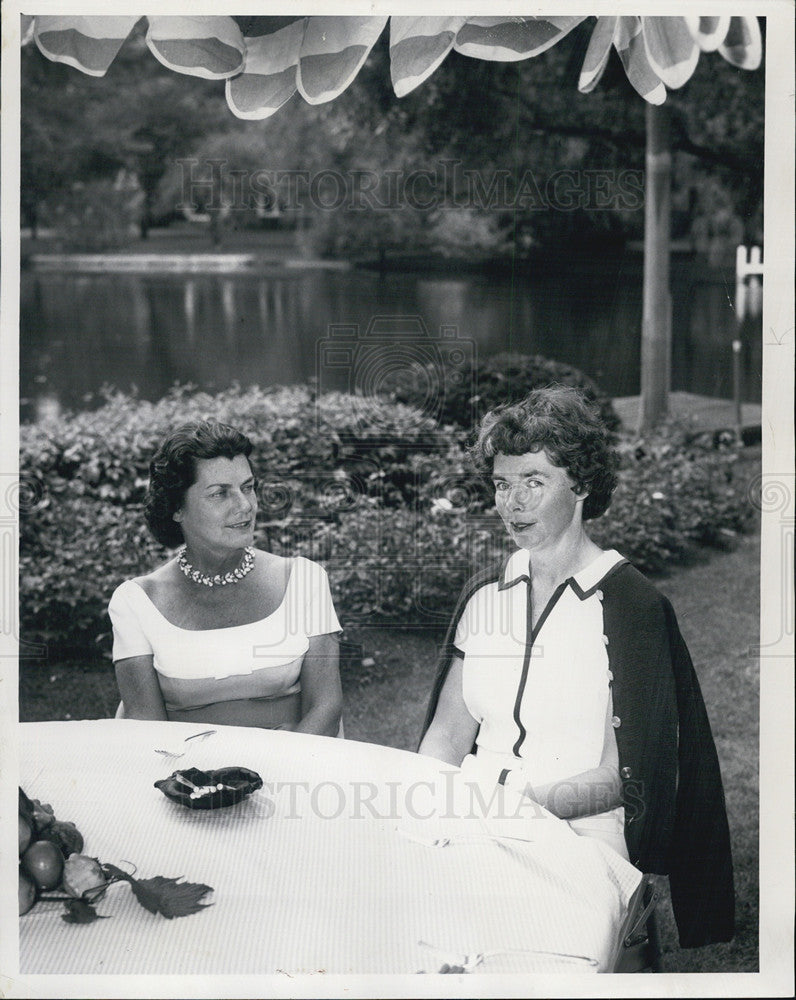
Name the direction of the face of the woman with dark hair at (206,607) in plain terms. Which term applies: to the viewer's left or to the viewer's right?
to the viewer's right

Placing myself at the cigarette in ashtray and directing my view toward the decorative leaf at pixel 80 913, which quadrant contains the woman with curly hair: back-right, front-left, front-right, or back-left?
back-left

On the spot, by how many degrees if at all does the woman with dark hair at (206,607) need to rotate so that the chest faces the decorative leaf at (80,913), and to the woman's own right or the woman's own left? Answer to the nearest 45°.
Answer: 0° — they already face it

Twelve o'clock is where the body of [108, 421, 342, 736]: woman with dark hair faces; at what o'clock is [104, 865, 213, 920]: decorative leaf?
The decorative leaf is roughly at 12 o'clock from the woman with dark hair.

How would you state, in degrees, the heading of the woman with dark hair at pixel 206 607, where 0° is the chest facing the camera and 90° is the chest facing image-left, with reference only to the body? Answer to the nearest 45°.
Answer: approximately 0°

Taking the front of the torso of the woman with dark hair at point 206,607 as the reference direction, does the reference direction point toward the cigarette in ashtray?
yes

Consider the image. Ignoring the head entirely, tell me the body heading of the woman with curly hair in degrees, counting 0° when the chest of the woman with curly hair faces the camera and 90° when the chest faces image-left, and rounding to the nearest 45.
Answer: approximately 45°
